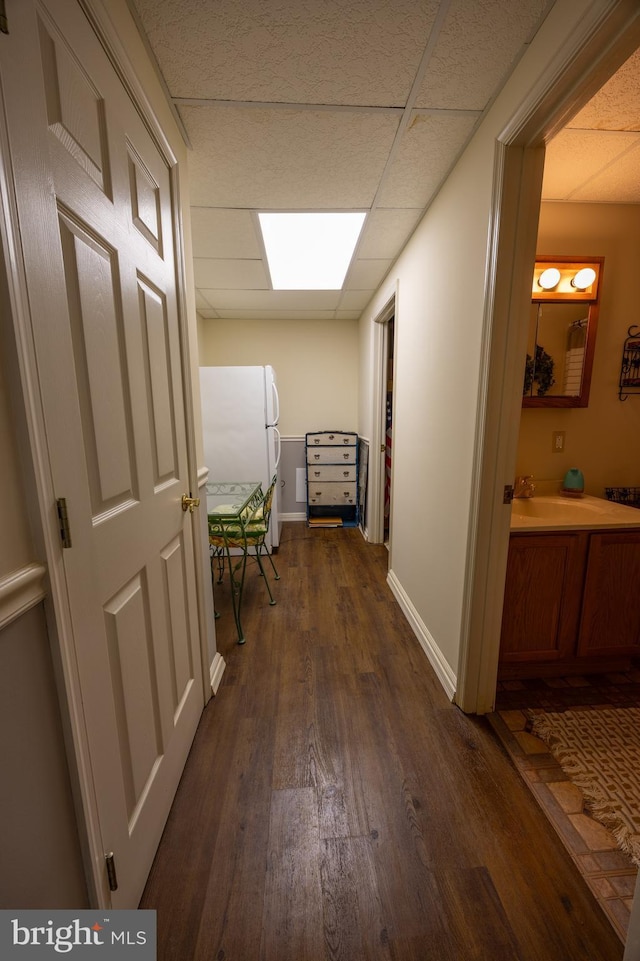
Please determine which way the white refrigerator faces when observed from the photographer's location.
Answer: facing to the right of the viewer

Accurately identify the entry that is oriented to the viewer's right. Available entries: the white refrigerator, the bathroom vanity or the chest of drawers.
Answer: the white refrigerator

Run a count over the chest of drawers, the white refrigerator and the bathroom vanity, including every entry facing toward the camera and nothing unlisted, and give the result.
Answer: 2

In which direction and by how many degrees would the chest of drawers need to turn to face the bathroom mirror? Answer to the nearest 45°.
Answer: approximately 45° to its left

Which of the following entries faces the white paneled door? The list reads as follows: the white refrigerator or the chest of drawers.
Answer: the chest of drawers

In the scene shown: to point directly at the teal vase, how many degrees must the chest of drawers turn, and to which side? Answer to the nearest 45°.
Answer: approximately 45° to its left

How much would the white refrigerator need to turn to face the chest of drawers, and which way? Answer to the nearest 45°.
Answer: approximately 45° to its left

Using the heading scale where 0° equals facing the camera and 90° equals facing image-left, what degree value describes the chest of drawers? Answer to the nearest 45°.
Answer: approximately 0°

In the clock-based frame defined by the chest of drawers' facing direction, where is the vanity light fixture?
The vanity light fixture is roughly at 11 o'clock from the chest of drawers.

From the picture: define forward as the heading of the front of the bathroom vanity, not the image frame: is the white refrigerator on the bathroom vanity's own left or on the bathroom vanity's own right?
on the bathroom vanity's own right
